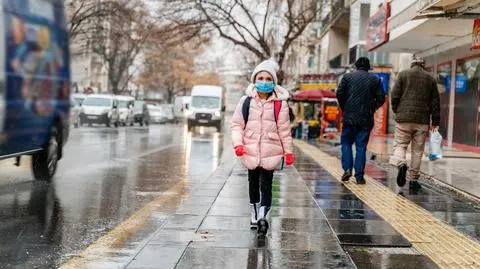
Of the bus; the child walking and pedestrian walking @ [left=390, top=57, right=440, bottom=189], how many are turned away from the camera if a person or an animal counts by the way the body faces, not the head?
1

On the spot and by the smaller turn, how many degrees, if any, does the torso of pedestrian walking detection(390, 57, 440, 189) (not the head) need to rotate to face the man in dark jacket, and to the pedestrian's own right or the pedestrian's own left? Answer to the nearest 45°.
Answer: approximately 90° to the pedestrian's own left

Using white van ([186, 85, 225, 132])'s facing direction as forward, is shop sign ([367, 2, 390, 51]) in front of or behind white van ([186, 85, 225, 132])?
in front

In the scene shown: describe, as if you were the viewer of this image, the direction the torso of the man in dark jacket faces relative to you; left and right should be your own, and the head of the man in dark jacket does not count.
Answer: facing away from the viewer

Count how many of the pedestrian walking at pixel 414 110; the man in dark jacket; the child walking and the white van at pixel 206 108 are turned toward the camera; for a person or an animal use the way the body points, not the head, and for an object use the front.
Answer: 2

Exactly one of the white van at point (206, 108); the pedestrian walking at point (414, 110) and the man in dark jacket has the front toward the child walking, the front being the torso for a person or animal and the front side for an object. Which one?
the white van

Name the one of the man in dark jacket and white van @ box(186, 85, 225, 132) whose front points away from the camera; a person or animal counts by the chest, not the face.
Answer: the man in dark jacket

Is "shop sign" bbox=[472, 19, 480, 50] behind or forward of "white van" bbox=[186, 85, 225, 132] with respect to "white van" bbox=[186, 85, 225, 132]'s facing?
forward

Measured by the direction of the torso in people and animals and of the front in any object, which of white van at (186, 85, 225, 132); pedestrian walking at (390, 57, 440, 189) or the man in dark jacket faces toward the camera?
the white van

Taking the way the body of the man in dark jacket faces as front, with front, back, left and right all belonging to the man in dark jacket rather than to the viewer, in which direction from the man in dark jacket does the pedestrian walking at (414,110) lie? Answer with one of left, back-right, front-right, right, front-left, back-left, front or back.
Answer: right

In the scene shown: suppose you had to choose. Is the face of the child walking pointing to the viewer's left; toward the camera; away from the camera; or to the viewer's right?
toward the camera

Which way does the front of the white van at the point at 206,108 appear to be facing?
toward the camera

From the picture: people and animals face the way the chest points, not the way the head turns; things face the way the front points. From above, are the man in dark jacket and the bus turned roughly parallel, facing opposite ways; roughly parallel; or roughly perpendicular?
roughly parallel, facing opposite ways

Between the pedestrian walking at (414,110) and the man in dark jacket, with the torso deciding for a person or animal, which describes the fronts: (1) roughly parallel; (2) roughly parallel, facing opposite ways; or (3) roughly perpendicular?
roughly parallel

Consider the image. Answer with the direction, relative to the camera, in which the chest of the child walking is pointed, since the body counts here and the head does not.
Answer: toward the camera

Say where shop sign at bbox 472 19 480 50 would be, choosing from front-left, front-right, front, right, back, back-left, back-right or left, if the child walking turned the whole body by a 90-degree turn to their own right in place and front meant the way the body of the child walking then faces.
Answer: back-right

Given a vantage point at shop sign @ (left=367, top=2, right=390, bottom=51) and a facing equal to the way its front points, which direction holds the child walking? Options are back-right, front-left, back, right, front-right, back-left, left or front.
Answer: front-left
